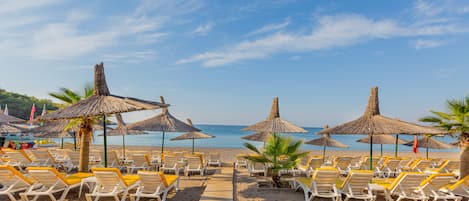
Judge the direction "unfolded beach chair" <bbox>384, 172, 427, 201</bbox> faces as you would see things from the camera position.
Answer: facing away from the viewer and to the left of the viewer

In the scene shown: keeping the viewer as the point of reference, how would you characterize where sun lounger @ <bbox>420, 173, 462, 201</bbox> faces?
facing away from the viewer and to the left of the viewer

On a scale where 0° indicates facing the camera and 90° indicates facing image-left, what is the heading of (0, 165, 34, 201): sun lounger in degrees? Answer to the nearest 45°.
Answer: approximately 225°

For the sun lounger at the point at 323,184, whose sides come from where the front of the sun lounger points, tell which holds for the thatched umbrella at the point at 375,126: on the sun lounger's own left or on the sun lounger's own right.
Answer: on the sun lounger's own right

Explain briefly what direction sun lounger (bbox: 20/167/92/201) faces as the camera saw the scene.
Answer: facing away from the viewer and to the right of the viewer

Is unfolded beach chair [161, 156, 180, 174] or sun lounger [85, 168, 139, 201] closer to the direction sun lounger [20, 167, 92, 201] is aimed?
the unfolded beach chair

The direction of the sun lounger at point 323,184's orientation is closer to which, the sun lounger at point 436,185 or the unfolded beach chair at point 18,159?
the unfolded beach chair

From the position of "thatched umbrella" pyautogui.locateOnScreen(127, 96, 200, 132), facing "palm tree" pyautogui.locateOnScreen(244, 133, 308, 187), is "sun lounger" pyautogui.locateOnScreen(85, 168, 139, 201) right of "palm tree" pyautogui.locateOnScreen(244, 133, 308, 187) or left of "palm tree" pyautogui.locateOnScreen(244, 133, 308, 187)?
right
